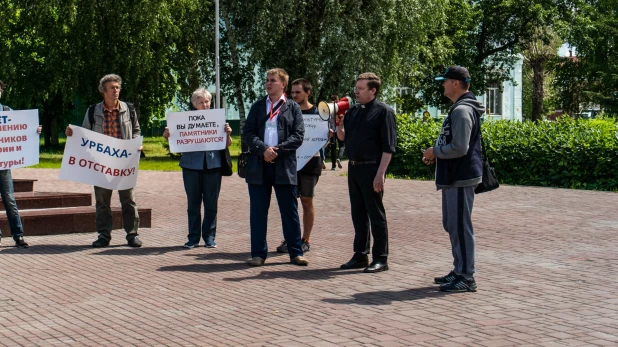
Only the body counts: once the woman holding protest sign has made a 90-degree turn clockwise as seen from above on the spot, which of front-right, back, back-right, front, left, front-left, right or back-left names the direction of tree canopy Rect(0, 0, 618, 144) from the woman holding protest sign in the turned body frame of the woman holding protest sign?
right

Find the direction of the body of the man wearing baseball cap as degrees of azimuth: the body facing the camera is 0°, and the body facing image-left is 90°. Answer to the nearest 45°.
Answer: approximately 90°

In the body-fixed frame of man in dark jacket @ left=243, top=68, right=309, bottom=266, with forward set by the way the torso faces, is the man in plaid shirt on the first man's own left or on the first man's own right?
on the first man's own right

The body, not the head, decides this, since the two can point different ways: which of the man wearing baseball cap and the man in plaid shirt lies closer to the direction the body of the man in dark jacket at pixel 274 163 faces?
the man wearing baseball cap

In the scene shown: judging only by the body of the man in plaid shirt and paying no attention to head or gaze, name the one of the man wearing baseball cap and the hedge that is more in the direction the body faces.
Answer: the man wearing baseball cap

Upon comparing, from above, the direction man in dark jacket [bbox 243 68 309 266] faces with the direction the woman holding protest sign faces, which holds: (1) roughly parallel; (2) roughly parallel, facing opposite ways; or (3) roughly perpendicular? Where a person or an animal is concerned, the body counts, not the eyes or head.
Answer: roughly parallel

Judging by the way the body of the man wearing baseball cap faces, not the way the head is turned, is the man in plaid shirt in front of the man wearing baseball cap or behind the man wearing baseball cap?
in front

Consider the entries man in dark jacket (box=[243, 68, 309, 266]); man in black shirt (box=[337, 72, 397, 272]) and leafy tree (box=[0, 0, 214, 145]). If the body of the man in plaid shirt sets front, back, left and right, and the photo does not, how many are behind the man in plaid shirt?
1

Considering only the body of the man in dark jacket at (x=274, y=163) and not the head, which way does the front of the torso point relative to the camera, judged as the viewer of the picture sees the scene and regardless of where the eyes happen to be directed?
toward the camera

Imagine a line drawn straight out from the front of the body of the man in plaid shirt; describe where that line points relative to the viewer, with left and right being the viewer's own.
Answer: facing the viewer

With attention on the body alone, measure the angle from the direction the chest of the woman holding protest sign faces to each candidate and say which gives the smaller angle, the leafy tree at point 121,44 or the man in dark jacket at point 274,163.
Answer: the man in dark jacket

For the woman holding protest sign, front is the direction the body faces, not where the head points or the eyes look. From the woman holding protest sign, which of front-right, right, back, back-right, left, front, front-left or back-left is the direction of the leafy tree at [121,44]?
back

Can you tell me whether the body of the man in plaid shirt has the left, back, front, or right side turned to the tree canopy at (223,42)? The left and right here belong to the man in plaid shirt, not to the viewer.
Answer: back

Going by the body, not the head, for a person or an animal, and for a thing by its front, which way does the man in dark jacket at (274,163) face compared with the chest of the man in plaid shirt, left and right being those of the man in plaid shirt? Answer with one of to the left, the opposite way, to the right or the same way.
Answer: the same way

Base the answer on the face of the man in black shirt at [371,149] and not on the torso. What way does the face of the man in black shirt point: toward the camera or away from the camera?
toward the camera
